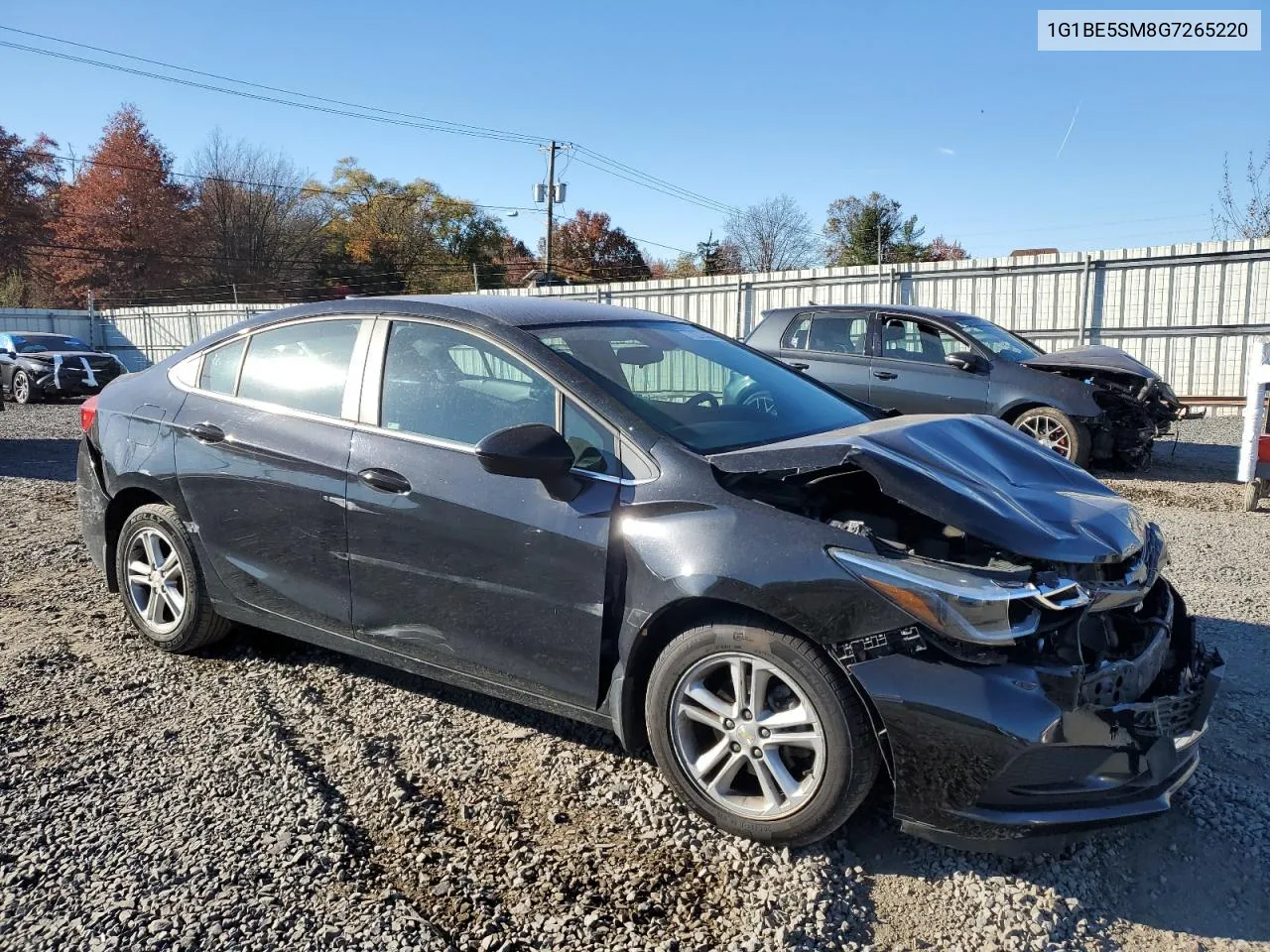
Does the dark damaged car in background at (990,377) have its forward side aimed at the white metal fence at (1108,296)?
no

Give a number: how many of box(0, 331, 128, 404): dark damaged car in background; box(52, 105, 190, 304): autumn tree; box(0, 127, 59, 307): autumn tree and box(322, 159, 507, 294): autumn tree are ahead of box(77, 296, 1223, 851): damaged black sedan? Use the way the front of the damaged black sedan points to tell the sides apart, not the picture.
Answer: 0

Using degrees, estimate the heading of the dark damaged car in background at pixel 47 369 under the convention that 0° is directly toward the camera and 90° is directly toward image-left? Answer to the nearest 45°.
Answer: approximately 315°

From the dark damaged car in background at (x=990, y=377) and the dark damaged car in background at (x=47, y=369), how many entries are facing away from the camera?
0

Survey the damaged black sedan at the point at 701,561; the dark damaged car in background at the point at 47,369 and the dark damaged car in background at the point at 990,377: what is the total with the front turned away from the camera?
0

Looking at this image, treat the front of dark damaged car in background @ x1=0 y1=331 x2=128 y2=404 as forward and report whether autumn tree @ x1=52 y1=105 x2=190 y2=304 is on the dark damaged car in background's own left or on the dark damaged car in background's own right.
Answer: on the dark damaged car in background's own left

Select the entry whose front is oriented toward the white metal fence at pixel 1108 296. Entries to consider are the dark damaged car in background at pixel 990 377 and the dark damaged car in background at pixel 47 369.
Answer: the dark damaged car in background at pixel 47 369

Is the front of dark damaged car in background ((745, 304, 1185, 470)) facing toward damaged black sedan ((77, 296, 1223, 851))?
no

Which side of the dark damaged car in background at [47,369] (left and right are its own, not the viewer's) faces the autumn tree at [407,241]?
left

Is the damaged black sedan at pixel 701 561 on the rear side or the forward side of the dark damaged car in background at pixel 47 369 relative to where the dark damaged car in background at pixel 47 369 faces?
on the forward side

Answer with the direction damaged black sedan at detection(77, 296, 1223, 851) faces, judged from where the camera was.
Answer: facing the viewer and to the right of the viewer

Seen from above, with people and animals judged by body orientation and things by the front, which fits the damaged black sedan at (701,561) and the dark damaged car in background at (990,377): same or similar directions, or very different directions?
same or similar directions

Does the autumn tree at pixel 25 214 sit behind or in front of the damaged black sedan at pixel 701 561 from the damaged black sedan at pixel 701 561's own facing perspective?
behind

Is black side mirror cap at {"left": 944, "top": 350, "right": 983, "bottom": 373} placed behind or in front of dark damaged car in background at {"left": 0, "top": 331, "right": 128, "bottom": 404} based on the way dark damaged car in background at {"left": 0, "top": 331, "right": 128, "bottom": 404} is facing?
in front

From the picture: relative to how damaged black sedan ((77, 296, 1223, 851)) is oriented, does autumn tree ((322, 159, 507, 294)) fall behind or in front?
behind

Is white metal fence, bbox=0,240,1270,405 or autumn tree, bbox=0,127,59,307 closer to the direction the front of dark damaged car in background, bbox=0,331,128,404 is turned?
the white metal fence
